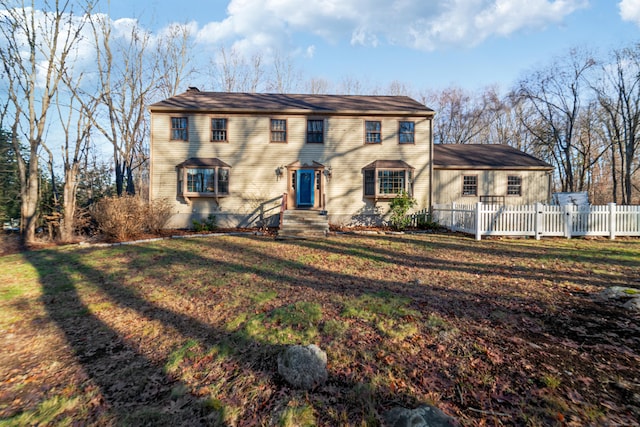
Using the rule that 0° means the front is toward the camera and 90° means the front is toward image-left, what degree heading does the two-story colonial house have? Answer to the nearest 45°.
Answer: approximately 0°

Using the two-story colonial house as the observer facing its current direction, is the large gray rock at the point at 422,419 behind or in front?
in front

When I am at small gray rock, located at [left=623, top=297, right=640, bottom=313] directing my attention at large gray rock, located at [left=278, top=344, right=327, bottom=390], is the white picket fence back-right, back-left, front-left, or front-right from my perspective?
back-right

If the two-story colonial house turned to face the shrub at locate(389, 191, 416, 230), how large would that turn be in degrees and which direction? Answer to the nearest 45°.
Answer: approximately 90° to its left

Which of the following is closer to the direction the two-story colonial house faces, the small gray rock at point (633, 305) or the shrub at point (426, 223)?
the small gray rock

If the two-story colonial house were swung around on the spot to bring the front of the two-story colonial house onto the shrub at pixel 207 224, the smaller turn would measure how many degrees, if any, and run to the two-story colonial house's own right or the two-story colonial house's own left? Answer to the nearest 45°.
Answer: approximately 90° to the two-story colonial house's own right

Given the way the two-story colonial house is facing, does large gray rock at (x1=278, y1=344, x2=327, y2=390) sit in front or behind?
in front

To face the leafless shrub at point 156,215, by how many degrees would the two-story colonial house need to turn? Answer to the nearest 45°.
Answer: approximately 45° to its right

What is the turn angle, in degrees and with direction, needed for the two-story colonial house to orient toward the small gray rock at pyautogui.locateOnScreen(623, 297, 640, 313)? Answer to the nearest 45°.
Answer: approximately 45° to its left
